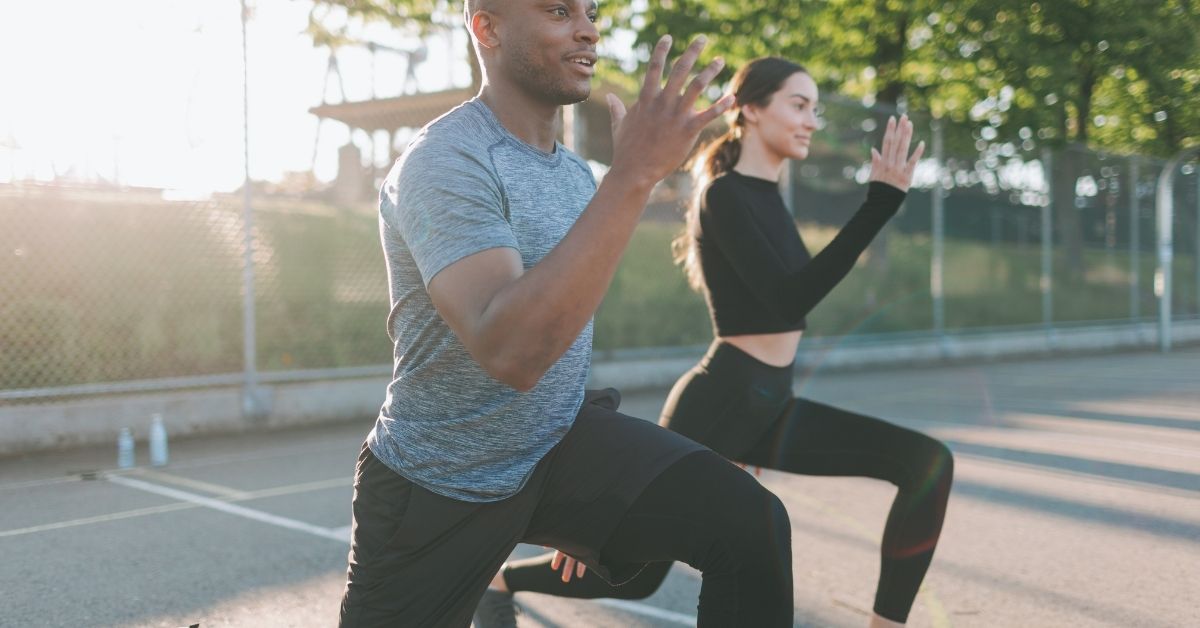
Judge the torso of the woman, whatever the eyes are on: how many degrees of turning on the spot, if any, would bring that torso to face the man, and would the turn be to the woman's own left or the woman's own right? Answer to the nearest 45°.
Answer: approximately 135° to the woman's own right

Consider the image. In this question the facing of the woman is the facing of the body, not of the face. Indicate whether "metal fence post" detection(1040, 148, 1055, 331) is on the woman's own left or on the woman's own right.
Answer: on the woman's own left

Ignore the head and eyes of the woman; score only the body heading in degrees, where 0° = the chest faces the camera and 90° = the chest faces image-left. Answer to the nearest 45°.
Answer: approximately 270°

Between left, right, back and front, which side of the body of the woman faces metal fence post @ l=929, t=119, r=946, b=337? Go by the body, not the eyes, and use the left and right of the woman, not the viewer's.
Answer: left

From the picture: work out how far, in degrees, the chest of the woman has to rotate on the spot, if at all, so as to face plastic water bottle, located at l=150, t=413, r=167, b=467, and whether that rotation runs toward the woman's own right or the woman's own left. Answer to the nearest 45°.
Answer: approximately 135° to the woman's own left

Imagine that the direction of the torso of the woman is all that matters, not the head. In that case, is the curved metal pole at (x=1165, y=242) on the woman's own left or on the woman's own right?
on the woman's own left

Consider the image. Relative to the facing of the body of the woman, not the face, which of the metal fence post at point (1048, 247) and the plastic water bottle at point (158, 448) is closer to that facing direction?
the metal fence post

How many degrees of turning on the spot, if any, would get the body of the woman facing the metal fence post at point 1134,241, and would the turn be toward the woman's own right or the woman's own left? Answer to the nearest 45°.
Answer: approximately 45° to the woman's own left
